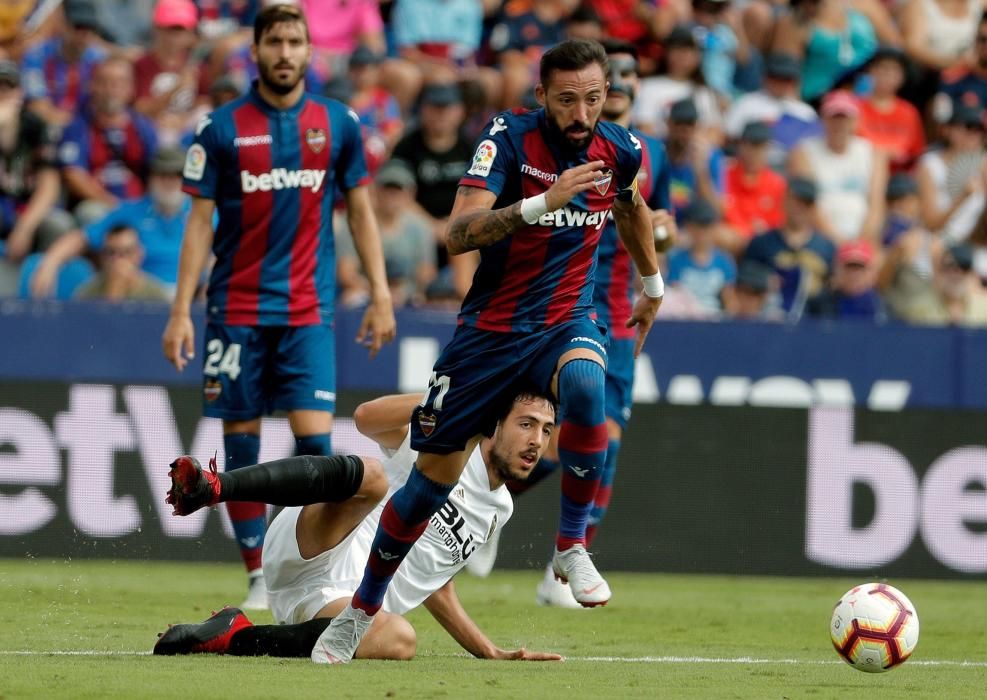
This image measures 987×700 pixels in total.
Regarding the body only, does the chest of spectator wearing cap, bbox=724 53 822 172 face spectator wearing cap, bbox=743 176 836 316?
yes

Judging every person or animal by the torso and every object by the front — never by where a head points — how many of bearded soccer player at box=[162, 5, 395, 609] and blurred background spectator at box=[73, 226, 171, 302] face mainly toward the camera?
2

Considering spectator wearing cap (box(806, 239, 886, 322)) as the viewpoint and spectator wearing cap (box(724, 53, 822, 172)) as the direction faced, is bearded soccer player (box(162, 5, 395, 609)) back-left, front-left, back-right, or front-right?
back-left

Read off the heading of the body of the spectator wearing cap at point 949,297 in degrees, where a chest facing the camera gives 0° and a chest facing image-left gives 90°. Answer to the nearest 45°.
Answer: approximately 0°

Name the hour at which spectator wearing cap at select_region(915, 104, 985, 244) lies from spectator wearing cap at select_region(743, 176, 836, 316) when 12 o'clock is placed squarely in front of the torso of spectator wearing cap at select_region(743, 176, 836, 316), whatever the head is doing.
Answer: spectator wearing cap at select_region(915, 104, 985, 244) is roughly at 7 o'clock from spectator wearing cap at select_region(743, 176, 836, 316).

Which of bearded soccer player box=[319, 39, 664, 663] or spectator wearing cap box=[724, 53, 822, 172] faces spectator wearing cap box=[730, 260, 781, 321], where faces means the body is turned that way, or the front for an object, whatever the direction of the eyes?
spectator wearing cap box=[724, 53, 822, 172]
